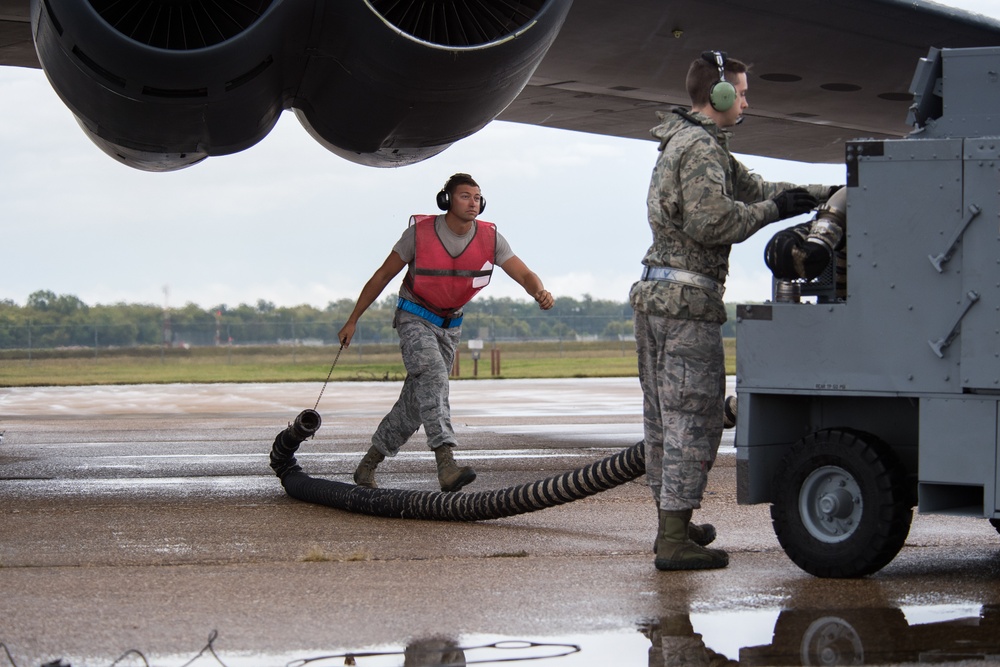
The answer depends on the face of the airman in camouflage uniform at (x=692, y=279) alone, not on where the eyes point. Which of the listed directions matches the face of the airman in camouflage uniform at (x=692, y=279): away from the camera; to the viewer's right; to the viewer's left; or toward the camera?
to the viewer's right

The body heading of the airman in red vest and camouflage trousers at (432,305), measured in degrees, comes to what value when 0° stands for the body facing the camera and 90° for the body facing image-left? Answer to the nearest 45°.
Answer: approximately 315°

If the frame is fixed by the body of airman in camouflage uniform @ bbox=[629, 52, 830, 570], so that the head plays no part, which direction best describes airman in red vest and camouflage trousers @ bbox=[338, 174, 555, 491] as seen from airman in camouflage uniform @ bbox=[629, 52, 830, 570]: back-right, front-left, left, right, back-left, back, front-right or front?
back-left

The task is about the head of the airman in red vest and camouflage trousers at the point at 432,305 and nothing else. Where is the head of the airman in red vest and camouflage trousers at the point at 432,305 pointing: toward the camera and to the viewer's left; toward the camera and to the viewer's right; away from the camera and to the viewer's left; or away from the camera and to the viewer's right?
toward the camera and to the viewer's right

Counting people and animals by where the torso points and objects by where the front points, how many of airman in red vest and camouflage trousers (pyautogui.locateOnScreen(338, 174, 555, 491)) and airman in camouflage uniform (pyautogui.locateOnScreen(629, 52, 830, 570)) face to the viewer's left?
0

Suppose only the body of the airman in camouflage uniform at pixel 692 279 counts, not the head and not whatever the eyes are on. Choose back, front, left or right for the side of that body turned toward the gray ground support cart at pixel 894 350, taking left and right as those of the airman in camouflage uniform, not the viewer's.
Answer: front

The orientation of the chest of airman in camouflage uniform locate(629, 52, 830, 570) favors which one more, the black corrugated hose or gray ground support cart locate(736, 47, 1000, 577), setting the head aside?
the gray ground support cart

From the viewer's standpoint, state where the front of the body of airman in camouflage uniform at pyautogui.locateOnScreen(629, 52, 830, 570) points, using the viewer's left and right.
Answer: facing to the right of the viewer

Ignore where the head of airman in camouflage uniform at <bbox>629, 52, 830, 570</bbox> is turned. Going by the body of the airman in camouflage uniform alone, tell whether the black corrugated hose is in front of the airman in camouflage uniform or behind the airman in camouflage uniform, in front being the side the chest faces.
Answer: behind
